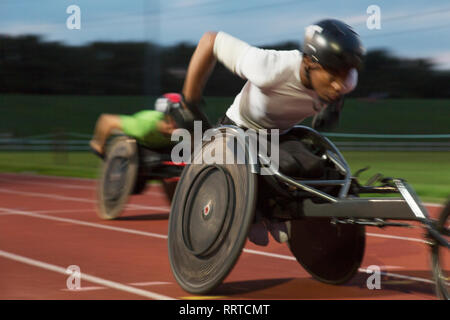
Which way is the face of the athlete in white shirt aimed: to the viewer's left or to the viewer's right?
to the viewer's right

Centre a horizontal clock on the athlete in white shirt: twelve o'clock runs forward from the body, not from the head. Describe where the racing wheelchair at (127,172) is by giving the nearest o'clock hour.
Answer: The racing wheelchair is roughly at 7 o'clock from the athlete in white shirt.

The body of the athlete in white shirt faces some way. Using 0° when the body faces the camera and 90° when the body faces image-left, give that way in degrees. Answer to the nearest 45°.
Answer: approximately 315°

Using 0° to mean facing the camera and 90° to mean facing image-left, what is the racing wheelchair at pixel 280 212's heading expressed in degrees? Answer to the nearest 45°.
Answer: approximately 315°
